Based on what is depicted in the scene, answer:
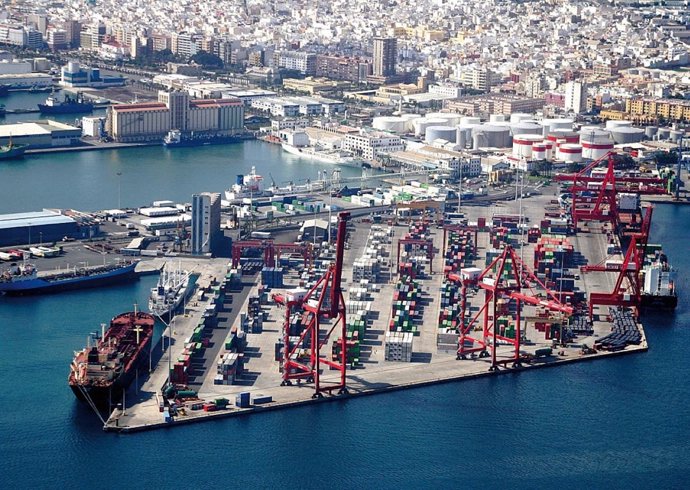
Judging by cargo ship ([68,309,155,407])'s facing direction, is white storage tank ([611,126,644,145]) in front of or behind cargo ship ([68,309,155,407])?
in front

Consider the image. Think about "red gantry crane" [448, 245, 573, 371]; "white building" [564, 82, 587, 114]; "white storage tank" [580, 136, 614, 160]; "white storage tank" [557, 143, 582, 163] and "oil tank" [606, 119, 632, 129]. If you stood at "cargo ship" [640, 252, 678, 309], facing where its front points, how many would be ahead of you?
4

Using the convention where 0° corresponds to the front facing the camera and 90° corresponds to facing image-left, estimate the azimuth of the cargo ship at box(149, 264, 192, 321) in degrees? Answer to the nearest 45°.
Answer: approximately 225°

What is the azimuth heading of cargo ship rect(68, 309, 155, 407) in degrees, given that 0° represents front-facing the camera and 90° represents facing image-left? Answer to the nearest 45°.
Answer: approximately 225°

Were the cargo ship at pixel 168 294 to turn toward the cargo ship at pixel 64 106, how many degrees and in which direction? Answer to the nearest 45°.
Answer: approximately 45° to its left

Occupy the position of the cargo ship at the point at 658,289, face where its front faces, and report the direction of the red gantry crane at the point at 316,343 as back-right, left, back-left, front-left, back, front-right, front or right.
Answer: back-left

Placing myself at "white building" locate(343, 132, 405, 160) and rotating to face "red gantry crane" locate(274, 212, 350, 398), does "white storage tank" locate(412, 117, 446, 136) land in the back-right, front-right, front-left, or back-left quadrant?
back-left

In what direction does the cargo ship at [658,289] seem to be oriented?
away from the camera

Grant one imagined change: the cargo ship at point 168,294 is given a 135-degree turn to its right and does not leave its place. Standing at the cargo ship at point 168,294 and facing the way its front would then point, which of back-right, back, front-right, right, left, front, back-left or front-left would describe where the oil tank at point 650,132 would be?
back-left

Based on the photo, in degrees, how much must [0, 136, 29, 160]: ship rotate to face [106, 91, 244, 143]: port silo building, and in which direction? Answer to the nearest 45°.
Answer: approximately 45° to its left

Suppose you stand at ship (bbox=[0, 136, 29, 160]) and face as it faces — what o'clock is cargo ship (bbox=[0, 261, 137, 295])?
The cargo ship is roughly at 3 o'clock from the ship.
